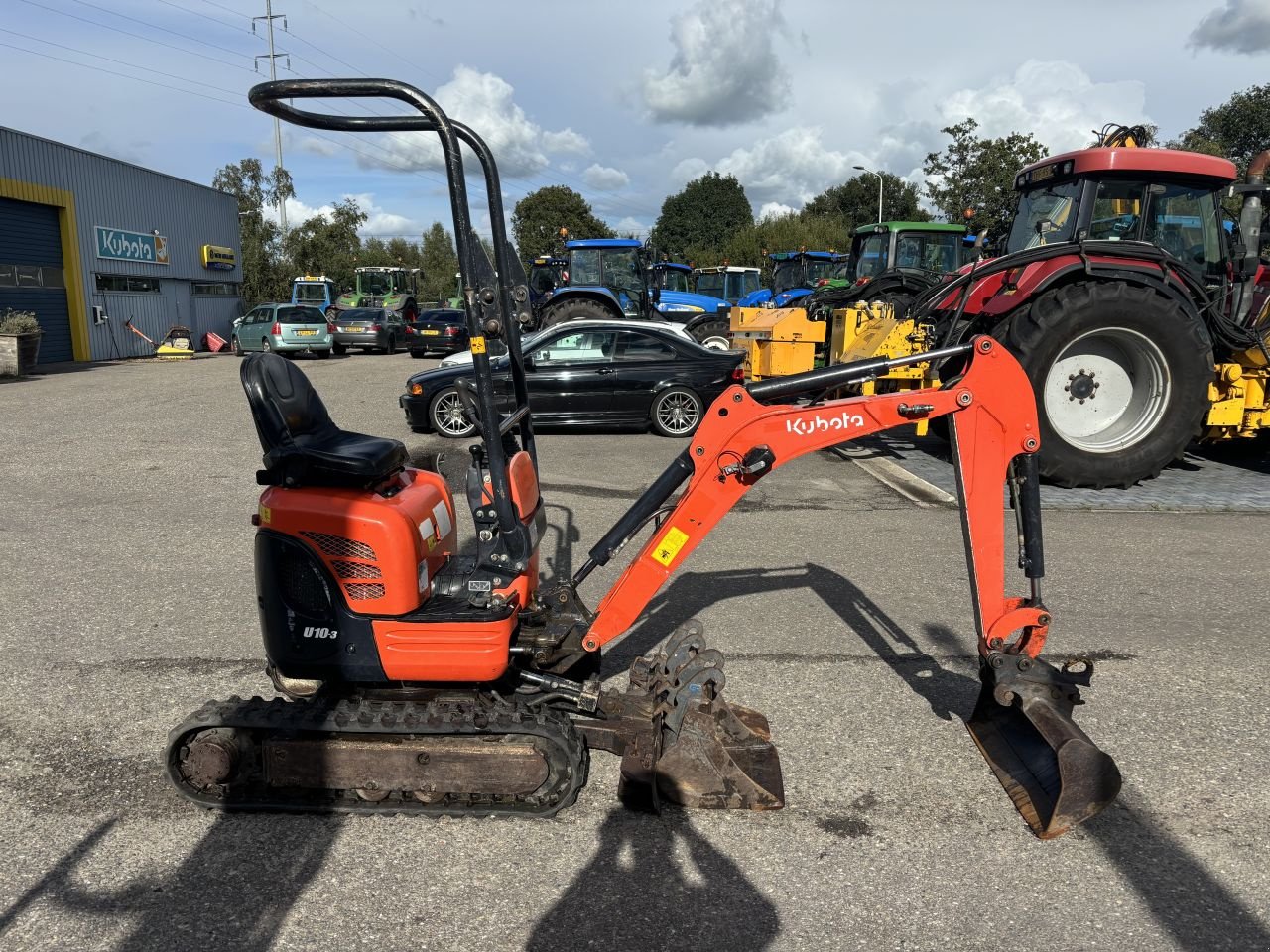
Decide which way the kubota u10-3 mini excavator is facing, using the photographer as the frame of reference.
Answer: facing to the right of the viewer

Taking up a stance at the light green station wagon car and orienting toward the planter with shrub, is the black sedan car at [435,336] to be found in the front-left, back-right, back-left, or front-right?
back-left

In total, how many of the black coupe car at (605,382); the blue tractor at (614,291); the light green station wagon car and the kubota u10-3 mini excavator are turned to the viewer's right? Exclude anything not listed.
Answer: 2

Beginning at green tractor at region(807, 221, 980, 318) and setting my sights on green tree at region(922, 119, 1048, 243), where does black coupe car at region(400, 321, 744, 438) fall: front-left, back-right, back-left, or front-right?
back-left

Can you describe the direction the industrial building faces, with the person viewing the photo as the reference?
facing the viewer and to the right of the viewer

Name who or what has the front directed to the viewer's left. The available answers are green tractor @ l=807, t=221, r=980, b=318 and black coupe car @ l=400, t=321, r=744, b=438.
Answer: the black coupe car

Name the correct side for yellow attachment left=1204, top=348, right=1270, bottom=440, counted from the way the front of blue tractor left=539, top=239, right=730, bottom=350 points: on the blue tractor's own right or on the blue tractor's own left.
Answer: on the blue tractor's own right

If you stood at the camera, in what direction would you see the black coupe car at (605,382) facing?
facing to the left of the viewer

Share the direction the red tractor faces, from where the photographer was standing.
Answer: facing away from the viewer and to the right of the viewer

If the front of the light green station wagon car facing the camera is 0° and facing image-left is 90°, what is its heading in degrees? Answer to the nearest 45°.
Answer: approximately 135°

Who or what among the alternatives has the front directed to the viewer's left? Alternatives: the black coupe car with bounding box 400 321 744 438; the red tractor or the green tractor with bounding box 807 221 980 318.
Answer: the black coupe car

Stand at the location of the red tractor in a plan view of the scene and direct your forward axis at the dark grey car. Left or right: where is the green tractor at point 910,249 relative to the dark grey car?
right

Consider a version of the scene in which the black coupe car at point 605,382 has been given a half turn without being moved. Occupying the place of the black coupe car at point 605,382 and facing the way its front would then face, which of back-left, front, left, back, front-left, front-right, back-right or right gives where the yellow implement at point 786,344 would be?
front

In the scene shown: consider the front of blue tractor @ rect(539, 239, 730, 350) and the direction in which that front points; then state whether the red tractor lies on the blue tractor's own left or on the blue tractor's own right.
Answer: on the blue tractor's own right

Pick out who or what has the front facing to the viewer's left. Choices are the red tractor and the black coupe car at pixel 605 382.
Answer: the black coupe car

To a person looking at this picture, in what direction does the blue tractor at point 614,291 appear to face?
facing to the right of the viewer

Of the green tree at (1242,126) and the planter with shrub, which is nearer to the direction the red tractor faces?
the green tree

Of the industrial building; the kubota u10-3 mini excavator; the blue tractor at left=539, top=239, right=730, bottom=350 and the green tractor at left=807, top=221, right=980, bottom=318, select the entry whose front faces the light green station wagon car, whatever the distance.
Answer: the industrial building
